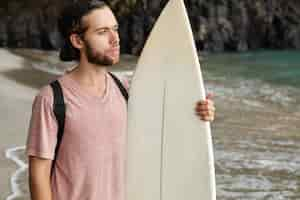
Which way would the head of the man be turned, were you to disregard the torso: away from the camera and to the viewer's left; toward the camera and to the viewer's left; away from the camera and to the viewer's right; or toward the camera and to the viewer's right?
toward the camera and to the viewer's right

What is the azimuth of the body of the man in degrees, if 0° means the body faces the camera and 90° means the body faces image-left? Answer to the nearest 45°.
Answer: approximately 315°
